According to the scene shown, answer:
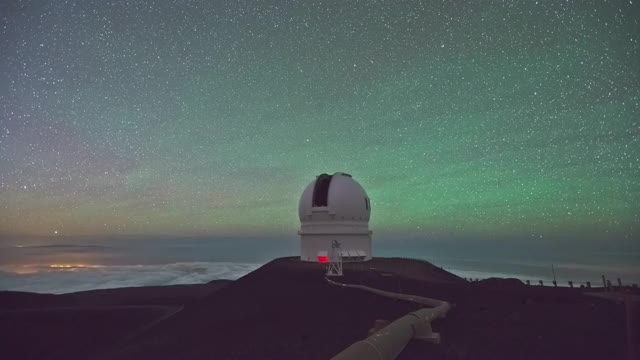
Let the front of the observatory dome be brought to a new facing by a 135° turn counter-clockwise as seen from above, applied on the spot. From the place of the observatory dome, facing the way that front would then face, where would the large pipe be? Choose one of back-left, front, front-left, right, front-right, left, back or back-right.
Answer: right

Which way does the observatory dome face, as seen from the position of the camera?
facing the viewer and to the left of the viewer
